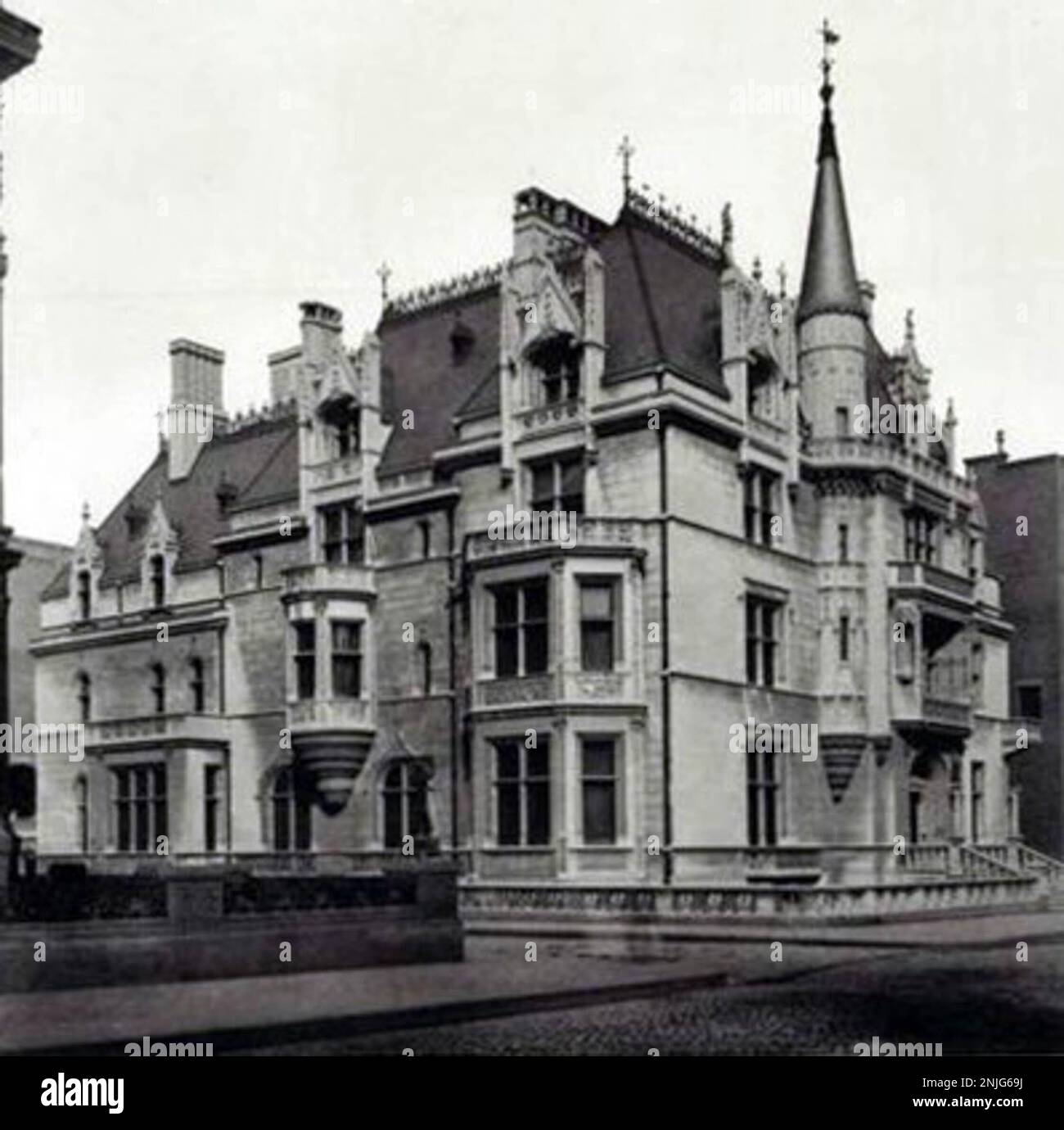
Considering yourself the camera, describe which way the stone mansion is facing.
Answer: facing the viewer and to the right of the viewer
